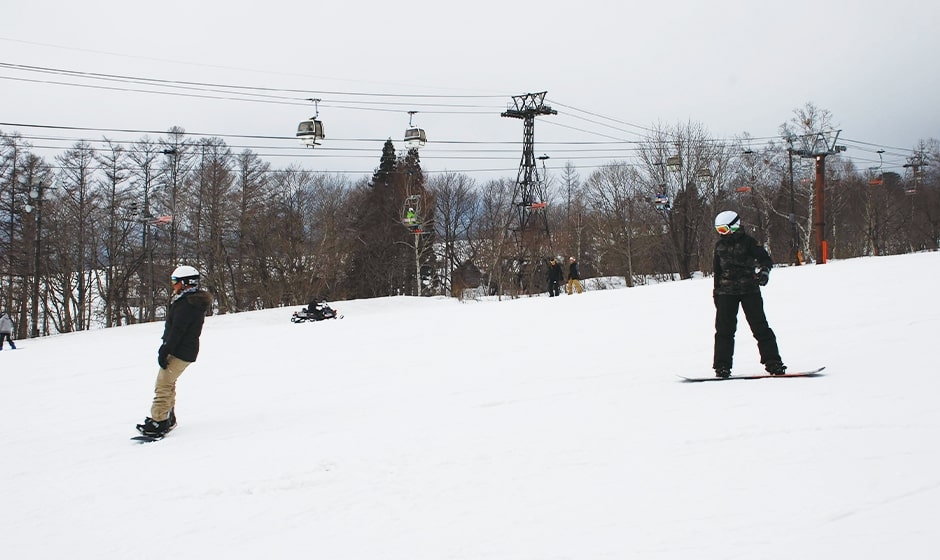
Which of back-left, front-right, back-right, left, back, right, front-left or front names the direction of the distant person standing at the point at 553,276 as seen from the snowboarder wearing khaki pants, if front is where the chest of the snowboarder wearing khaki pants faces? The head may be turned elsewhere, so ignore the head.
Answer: back-right

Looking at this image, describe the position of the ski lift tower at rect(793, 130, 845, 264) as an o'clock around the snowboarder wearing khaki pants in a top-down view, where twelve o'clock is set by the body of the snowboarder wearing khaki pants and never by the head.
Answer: The ski lift tower is roughly at 5 o'clock from the snowboarder wearing khaki pants.

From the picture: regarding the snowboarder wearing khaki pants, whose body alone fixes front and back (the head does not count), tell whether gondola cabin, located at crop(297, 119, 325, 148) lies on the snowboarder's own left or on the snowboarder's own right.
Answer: on the snowboarder's own right

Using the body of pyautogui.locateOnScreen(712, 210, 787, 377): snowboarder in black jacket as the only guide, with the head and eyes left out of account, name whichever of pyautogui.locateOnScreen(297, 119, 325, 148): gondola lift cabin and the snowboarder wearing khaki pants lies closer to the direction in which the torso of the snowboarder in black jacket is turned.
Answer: the snowboarder wearing khaki pants

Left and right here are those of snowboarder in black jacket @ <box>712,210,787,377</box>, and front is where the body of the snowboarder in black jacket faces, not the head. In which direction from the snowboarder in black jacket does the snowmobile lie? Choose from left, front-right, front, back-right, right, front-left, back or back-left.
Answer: right

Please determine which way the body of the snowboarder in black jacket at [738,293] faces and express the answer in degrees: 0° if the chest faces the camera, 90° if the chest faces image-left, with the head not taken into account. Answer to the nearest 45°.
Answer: approximately 45°

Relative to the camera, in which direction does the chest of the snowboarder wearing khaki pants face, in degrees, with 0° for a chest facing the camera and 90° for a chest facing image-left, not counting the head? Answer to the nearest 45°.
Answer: approximately 90°
